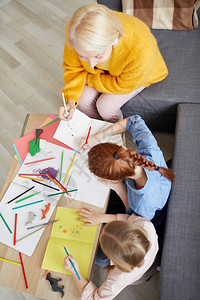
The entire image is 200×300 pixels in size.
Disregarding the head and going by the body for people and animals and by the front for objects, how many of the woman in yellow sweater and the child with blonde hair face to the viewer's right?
0

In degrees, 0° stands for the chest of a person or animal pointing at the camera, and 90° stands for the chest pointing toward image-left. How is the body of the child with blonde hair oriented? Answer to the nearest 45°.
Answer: approximately 90°
